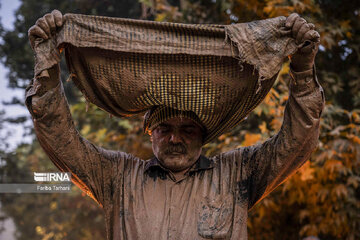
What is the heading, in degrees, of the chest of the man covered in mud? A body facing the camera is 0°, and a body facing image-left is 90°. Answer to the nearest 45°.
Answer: approximately 0°
